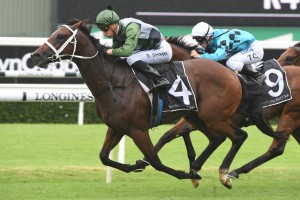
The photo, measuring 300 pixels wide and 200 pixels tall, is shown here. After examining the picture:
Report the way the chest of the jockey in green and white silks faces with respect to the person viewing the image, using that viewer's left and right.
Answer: facing to the left of the viewer

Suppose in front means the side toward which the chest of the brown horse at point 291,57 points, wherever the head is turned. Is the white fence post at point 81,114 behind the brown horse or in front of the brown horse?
in front

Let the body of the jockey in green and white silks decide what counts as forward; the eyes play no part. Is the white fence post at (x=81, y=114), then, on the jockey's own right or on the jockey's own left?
on the jockey's own right

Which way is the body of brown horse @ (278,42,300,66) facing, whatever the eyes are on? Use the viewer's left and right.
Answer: facing to the left of the viewer

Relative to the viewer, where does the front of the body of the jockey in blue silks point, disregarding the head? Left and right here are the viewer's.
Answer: facing to the left of the viewer

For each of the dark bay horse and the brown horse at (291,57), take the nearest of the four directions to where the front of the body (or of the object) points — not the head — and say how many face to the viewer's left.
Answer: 2

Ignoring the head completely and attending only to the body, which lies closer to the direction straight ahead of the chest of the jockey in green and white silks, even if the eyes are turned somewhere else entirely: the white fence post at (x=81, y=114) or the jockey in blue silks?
the white fence post

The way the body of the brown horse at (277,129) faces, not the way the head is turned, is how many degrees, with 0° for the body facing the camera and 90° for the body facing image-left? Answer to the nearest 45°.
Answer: approximately 90°

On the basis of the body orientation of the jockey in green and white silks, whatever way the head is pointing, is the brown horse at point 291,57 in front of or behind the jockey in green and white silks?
behind

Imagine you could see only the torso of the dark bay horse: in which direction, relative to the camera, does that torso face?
to the viewer's left
